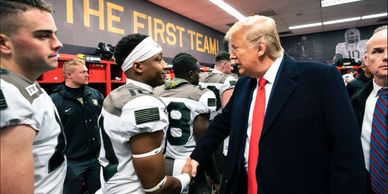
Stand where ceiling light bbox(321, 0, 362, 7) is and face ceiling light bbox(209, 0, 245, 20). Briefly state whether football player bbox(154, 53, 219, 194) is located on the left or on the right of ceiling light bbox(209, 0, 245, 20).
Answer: left

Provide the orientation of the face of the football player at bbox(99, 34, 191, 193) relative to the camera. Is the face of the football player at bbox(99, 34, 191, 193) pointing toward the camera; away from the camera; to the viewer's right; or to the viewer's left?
to the viewer's right

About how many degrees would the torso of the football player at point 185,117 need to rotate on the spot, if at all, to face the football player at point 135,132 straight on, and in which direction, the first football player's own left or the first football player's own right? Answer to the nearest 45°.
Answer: approximately 135° to the first football player's own right
